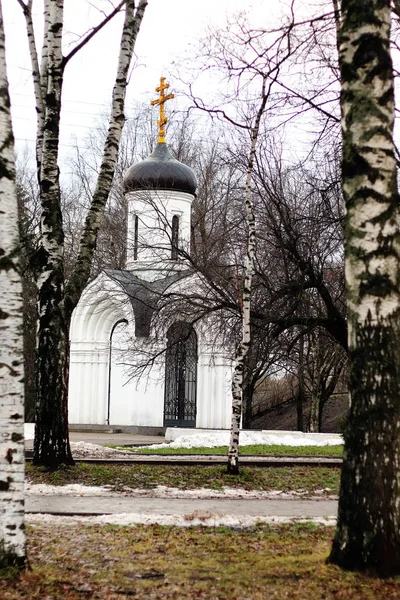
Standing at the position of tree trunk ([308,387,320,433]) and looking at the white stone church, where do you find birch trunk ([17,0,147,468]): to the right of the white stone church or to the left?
left

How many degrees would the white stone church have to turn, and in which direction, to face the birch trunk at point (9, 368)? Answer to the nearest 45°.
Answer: approximately 45° to its right

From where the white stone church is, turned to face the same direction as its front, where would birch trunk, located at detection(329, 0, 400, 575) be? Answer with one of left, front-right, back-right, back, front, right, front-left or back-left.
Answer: front-right

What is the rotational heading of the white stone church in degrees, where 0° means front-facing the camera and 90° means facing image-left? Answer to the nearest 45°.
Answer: approximately 315°

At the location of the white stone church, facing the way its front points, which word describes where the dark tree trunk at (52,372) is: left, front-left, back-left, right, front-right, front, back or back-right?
front-right

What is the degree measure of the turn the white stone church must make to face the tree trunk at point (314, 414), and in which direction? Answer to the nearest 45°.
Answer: approximately 45° to its left

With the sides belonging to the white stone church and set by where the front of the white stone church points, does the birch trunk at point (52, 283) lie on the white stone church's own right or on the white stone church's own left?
on the white stone church's own right
